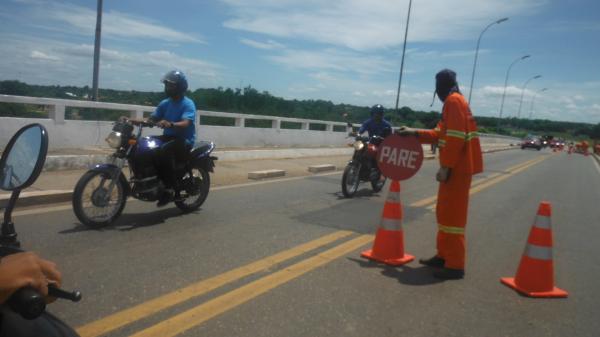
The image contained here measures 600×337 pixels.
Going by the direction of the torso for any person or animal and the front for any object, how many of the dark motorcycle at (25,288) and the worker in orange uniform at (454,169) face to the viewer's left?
1

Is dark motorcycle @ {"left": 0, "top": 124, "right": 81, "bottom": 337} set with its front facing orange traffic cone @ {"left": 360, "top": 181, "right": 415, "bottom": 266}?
yes

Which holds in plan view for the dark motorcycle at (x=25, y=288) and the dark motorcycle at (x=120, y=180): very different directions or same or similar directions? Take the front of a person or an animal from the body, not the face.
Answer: very different directions

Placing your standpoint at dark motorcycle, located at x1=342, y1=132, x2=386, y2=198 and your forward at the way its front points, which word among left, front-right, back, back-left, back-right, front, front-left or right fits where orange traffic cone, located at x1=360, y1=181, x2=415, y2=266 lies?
front-left

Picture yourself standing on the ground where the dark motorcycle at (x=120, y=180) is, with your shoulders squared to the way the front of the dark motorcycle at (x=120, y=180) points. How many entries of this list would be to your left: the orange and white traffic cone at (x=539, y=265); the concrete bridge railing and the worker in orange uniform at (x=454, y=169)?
2

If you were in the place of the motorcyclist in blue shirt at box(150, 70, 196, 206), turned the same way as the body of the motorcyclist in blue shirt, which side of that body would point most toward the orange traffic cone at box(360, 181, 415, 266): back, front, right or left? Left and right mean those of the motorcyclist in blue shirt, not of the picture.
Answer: left

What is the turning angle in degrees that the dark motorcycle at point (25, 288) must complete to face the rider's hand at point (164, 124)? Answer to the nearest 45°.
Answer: approximately 45° to its left

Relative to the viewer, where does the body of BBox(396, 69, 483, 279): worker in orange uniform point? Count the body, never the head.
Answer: to the viewer's left
